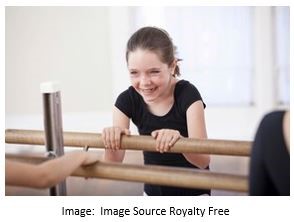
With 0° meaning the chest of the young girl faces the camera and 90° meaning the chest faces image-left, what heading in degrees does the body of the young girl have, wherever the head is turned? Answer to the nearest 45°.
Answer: approximately 45°
